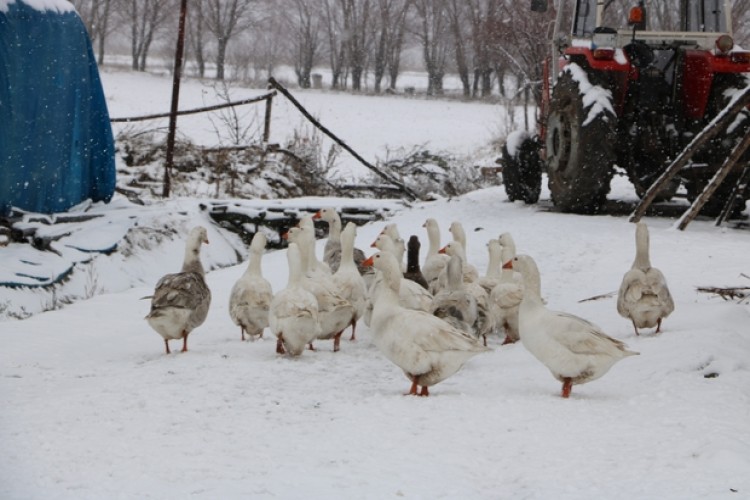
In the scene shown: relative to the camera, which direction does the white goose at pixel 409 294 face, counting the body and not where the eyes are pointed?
to the viewer's left

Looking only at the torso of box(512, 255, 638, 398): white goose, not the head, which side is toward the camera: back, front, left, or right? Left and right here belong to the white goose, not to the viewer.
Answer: left

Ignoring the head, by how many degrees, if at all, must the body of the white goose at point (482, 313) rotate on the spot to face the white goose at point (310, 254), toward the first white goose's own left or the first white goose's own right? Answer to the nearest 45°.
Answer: approximately 45° to the first white goose's own left

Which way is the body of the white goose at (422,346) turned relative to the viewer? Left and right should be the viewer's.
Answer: facing to the left of the viewer

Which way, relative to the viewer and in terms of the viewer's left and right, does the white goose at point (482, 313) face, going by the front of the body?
facing to the left of the viewer

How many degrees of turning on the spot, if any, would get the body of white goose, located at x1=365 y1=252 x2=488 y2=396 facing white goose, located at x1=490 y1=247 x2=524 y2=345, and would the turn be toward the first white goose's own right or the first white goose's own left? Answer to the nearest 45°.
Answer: approximately 90° to the first white goose's own right

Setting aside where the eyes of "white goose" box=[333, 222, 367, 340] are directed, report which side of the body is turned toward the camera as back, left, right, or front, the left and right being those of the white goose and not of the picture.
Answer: back

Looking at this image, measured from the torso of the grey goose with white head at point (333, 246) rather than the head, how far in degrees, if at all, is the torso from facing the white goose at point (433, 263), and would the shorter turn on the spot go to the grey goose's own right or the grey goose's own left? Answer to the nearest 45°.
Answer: approximately 135° to the grey goose's own left

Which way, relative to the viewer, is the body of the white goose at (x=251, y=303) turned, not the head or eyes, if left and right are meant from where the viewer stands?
facing away from the viewer

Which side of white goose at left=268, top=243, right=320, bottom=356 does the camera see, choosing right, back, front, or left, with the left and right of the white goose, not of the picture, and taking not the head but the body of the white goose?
back

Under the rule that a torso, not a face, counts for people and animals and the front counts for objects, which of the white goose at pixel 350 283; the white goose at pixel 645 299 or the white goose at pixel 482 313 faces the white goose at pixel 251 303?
the white goose at pixel 482 313
